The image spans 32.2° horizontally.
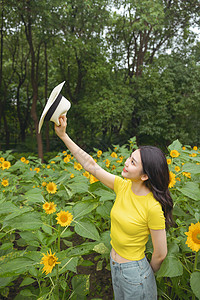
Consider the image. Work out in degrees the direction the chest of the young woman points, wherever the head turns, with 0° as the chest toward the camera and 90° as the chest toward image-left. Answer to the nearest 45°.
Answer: approximately 45°

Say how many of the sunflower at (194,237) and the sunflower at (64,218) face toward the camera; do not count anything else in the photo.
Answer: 2

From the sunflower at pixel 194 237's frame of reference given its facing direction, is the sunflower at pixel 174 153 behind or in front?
behind

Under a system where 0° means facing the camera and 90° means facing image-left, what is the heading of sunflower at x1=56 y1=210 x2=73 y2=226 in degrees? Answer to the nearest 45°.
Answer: approximately 0°

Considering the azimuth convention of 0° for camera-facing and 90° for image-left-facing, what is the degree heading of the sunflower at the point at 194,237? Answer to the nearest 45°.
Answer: approximately 0°

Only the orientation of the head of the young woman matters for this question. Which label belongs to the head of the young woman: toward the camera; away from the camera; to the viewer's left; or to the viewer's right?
to the viewer's left
